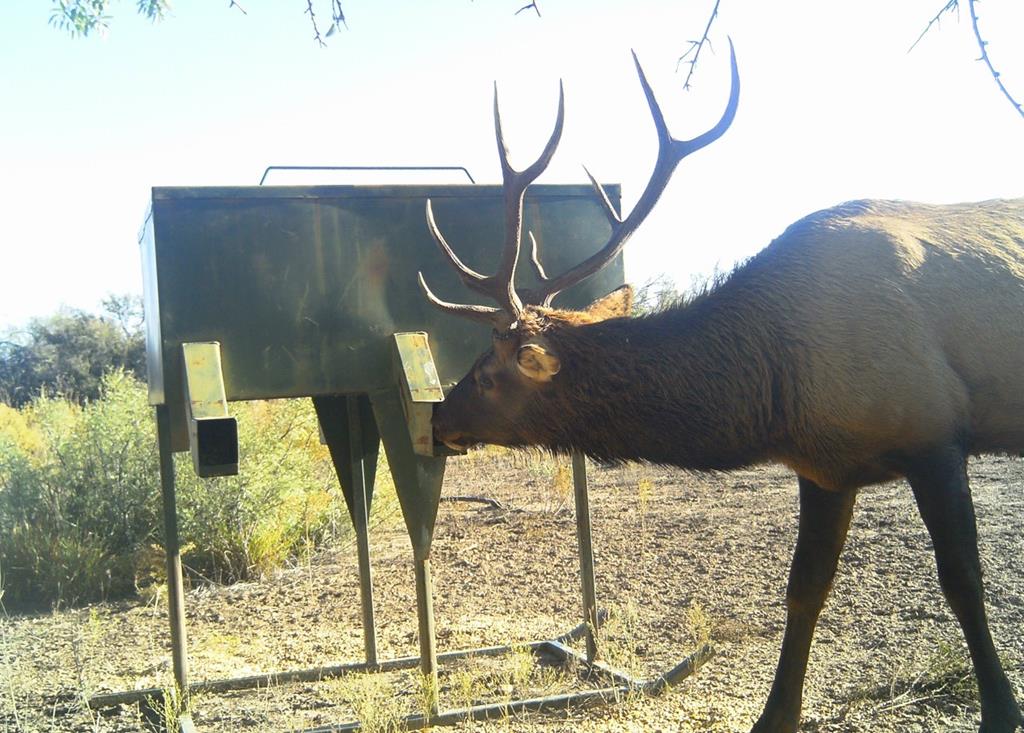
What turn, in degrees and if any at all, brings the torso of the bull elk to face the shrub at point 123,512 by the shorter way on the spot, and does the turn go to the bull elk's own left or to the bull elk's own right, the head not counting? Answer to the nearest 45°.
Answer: approximately 45° to the bull elk's own right

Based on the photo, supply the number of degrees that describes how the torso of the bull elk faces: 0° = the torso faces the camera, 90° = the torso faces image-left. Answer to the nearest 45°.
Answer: approximately 90°

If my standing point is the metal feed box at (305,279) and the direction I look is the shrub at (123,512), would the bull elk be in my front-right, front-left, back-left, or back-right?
back-right

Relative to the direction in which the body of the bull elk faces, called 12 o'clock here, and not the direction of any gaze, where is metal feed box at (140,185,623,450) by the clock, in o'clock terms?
The metal feed box is roughly at 12 o'clock from the bull elk.
